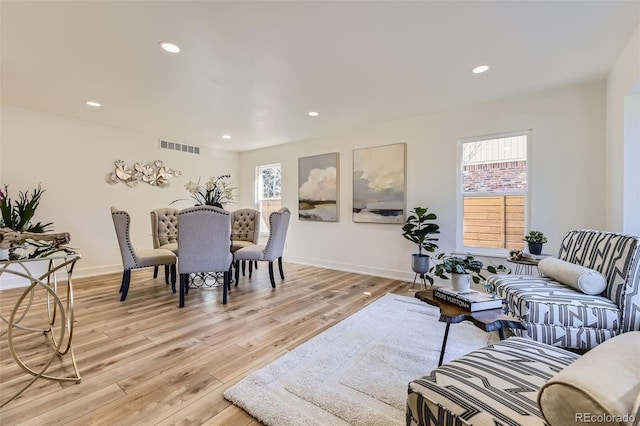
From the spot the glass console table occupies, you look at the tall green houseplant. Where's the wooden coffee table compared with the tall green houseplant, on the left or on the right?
right

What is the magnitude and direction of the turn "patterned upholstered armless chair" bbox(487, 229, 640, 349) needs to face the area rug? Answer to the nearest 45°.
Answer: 0° — it already faces it

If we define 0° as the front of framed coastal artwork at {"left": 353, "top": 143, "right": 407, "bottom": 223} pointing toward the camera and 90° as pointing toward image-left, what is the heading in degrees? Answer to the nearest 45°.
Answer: approximately 45°

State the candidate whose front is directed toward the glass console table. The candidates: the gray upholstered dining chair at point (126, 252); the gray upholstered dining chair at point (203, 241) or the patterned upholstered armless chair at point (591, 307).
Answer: the patterned upholstered armless chair

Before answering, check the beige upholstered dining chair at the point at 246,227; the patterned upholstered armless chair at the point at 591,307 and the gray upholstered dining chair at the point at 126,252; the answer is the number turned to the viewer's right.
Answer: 1

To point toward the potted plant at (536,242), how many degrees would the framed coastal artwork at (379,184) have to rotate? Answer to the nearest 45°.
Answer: approximately 90° to its left

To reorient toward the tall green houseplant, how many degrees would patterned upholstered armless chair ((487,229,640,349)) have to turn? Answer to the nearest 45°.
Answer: approximately 90° to its right

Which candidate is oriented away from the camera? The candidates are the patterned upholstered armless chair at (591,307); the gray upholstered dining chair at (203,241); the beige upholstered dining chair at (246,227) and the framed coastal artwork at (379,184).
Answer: the gray upholstered dining chair at (203,241)

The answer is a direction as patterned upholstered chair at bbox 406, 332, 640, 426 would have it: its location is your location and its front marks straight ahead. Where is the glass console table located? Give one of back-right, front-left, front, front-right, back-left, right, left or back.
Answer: front-left

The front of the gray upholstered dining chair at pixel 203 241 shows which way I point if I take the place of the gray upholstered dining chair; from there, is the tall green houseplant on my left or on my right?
on my right

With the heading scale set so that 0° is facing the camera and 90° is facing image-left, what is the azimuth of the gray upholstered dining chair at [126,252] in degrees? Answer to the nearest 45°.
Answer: approximately 270°

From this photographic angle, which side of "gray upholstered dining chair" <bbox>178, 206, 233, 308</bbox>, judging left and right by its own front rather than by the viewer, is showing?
back
